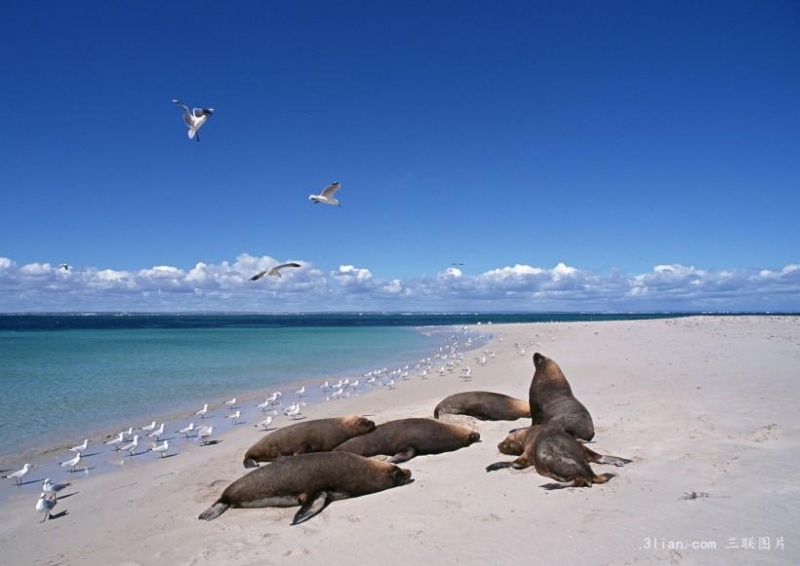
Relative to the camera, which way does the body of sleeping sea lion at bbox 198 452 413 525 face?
to the viewer's right

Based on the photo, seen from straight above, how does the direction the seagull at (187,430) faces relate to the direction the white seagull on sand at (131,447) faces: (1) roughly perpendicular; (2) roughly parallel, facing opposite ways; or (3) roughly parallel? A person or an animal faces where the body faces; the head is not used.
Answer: roughly parallel

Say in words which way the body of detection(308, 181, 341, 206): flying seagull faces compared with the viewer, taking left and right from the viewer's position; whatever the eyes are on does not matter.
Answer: facing to the left of the viewer

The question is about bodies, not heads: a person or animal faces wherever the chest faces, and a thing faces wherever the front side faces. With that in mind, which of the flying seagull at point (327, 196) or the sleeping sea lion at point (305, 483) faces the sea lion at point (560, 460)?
the sleeping sea lion

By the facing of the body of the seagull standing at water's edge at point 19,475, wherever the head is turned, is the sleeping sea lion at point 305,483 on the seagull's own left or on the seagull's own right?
on the seagull's own right

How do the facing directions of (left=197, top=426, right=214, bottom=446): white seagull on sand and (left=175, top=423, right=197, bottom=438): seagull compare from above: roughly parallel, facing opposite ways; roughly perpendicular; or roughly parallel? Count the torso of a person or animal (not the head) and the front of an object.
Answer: roughly parallel

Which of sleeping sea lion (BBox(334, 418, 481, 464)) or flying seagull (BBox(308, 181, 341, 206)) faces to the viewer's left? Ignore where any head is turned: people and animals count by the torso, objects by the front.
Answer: the flying seagull
